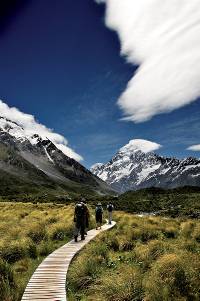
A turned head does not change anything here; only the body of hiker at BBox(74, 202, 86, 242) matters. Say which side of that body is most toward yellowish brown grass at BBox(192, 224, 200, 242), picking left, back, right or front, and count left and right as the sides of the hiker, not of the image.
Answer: right

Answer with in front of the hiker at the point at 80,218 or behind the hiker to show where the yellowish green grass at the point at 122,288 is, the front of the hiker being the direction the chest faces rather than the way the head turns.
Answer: behind

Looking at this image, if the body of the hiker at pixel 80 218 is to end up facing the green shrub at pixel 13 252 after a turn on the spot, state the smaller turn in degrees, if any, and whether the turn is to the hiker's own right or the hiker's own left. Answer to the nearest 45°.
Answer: approximately 135° to the hiker's own left

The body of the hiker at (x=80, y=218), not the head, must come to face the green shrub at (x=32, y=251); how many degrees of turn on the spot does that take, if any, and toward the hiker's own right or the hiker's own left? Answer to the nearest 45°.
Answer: approximately 135° to the hiker's own left

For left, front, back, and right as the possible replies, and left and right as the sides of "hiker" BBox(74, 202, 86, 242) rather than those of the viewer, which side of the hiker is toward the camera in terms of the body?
back

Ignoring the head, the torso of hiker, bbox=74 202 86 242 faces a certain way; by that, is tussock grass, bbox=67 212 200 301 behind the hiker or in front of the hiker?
behind
